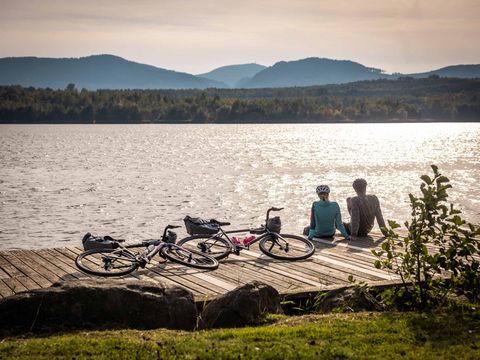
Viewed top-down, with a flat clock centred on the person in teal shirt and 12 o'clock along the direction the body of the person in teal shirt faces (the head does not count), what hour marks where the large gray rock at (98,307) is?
The large gray rock is roughly at 7 o'clock from the person in teal shirt.

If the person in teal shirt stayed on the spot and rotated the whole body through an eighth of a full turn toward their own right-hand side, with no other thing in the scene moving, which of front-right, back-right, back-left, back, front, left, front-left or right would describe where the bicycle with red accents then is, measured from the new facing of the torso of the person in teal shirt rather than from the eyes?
back

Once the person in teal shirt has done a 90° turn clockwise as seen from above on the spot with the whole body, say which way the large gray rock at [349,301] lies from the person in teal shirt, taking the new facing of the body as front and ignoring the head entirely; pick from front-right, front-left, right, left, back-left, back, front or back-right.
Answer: right

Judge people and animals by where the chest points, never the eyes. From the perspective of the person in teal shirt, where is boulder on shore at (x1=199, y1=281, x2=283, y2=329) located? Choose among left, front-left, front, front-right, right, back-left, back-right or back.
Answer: back

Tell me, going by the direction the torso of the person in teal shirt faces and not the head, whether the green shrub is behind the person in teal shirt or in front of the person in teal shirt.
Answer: behind

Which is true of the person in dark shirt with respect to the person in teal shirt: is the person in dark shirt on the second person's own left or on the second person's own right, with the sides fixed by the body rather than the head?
on the second person's own right

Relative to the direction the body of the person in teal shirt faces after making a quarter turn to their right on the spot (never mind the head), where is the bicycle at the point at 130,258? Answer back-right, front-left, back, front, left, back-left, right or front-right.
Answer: back-right

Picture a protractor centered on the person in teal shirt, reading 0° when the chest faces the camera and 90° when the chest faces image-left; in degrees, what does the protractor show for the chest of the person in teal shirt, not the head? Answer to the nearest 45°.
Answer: approximately 180°

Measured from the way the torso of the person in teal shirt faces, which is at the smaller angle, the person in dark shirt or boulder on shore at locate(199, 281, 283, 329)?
the person in dark shirt

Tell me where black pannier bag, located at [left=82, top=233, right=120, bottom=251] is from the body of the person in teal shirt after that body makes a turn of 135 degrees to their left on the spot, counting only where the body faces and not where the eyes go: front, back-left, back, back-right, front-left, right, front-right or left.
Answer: front
